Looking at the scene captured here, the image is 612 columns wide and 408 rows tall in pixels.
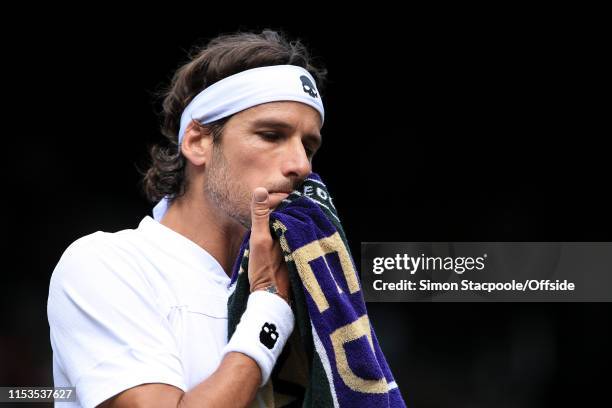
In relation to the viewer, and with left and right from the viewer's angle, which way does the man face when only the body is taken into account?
facing the viewer and to the right of the viewer

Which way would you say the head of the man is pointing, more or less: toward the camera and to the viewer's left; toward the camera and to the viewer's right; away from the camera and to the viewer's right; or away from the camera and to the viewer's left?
toward the camera and to the viewer's right
